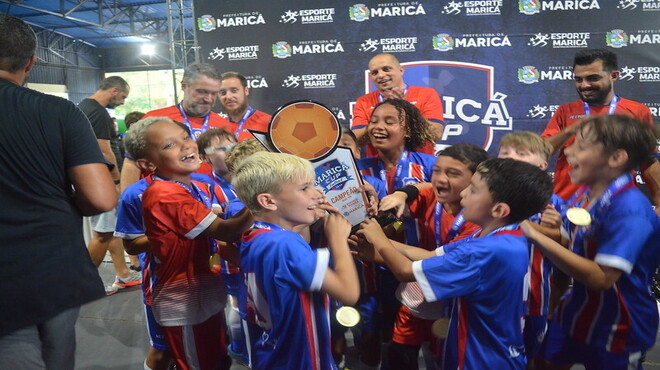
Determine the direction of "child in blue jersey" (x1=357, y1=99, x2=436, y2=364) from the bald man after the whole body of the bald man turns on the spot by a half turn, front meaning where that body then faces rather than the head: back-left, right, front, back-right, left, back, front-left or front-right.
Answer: back

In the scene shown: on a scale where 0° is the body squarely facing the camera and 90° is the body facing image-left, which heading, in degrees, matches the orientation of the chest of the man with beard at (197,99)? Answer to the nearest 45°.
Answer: approximately 315°

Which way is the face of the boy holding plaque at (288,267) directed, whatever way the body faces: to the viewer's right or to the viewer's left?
to the viewer's right

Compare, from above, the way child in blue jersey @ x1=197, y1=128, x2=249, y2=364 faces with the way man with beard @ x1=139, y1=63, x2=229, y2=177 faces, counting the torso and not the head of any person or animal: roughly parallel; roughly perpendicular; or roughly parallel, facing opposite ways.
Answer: roughly parallel

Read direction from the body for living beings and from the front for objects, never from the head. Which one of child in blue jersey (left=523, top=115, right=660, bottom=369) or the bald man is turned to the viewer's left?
the child in blue jersey

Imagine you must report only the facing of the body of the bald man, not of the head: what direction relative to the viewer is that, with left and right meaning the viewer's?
facing the viewer

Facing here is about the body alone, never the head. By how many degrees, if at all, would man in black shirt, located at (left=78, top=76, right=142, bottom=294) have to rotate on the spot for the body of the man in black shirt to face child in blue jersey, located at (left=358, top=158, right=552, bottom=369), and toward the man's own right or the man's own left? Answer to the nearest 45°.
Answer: approximately 90° to the man's own right

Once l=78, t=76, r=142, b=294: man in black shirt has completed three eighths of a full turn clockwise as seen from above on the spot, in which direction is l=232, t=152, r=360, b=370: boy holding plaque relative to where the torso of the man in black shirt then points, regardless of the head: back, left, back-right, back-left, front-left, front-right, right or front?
front-left

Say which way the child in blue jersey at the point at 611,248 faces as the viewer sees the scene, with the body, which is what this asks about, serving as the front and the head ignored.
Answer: to the viewer's left

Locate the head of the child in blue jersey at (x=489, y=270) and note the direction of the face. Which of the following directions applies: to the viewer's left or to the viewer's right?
to the viewer's left

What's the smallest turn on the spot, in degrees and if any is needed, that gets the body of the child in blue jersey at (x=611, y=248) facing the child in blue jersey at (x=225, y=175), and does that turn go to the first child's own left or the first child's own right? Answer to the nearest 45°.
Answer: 0° — they already face them

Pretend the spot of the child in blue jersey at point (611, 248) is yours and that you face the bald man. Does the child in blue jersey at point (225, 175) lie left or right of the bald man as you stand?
left

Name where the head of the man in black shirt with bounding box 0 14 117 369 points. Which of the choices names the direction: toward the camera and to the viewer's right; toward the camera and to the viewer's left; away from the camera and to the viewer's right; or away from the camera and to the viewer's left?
away from the camera and to the viewer's right

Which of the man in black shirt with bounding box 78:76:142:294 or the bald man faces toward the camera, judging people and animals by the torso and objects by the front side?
the bald man
